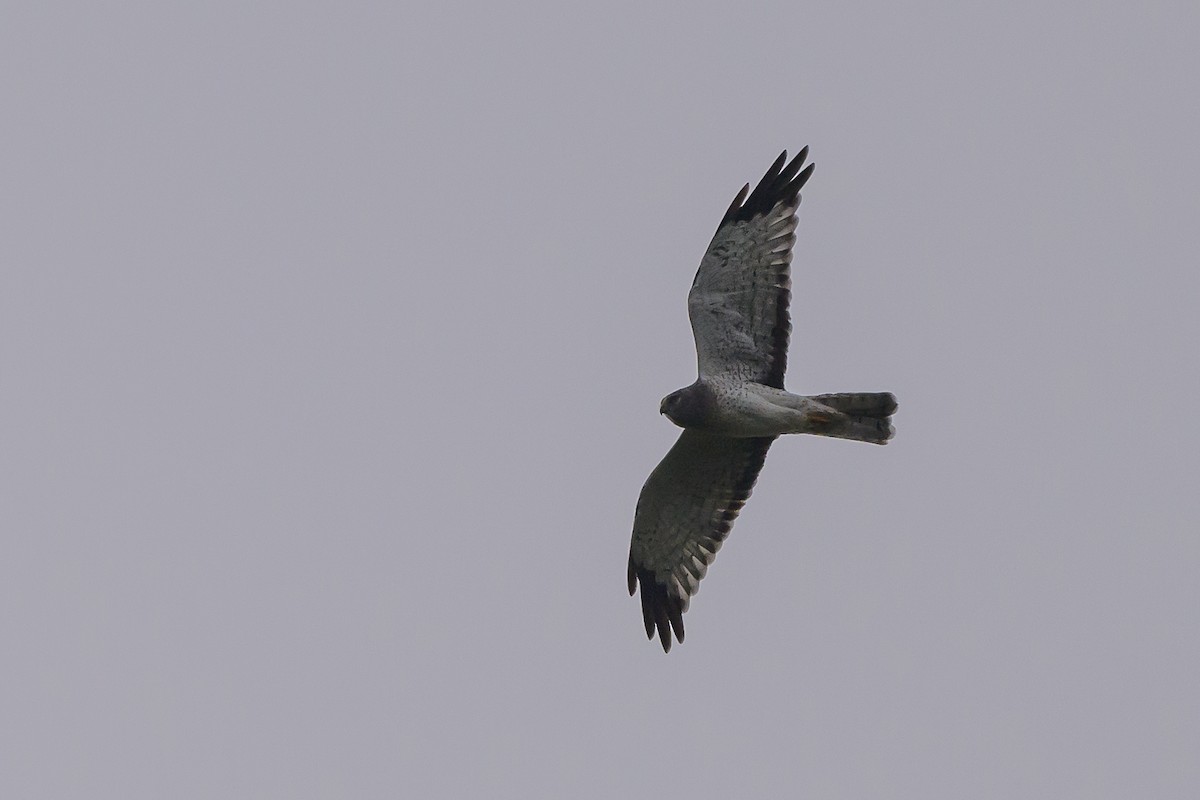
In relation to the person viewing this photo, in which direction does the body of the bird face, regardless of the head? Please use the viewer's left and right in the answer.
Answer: facing to the left of the viewer
